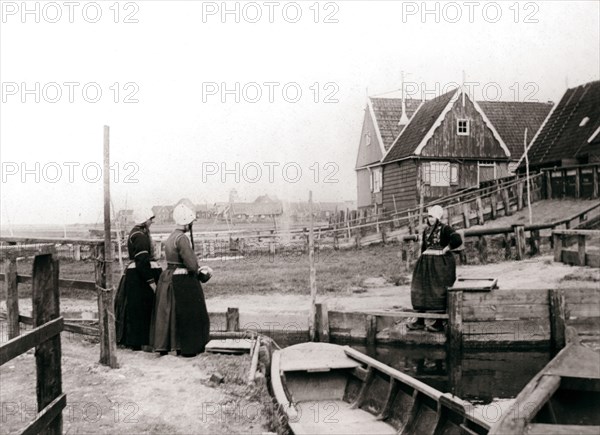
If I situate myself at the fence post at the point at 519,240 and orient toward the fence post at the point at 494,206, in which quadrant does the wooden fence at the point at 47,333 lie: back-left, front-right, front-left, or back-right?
back-left

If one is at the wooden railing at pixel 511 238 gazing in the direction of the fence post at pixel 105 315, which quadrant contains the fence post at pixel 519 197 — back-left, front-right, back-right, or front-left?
back-right

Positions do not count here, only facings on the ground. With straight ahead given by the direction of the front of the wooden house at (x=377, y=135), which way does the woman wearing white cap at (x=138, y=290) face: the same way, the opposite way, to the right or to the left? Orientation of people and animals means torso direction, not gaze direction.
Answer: the opposite way

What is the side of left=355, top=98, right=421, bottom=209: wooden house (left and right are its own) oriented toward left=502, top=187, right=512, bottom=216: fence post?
left

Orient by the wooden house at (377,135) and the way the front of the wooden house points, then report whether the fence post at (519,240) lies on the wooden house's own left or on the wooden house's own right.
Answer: on the wooden house's own left

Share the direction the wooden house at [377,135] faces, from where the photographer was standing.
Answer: facing the viewer and to the left of the viewer
